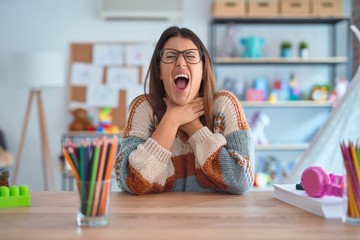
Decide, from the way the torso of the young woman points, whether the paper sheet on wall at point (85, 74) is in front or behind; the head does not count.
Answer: behind

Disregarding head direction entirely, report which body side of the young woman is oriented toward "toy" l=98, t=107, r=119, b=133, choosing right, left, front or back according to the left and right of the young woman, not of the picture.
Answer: back

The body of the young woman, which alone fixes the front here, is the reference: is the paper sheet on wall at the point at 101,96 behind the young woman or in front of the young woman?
behind

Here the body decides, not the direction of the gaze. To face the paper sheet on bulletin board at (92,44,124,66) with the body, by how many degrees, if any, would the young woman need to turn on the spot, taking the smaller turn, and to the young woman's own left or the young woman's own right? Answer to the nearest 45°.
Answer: approximately 180°

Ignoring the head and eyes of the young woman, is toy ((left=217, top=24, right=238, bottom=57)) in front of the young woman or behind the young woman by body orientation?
behind

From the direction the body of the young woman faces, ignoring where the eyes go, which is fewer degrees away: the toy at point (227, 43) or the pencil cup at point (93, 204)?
the pencil cup

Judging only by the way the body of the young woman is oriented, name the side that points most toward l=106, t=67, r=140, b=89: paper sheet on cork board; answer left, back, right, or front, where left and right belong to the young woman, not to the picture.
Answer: back

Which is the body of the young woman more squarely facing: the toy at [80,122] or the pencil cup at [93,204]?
the pencil cup

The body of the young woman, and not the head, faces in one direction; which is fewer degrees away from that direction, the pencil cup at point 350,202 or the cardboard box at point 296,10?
the pencil cup

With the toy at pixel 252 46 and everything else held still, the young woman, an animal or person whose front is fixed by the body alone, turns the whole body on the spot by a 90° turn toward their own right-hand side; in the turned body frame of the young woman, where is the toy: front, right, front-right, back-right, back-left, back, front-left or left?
right

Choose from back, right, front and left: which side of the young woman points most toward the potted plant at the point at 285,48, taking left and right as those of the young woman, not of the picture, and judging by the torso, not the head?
back

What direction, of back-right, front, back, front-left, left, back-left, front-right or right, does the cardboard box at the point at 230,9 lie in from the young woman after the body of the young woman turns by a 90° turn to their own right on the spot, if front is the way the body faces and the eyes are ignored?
right

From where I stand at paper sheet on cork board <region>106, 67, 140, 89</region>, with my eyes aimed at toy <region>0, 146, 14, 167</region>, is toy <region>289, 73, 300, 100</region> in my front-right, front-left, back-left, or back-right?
back-left

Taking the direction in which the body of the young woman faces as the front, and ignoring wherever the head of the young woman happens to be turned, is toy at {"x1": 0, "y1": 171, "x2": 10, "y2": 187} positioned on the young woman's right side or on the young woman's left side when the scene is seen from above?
on the young woman's right side

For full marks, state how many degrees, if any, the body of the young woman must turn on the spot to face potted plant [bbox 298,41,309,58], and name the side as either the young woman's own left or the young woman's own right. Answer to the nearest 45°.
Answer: approximately 180°

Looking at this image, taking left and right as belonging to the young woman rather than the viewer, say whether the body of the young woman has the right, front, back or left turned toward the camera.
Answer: front
